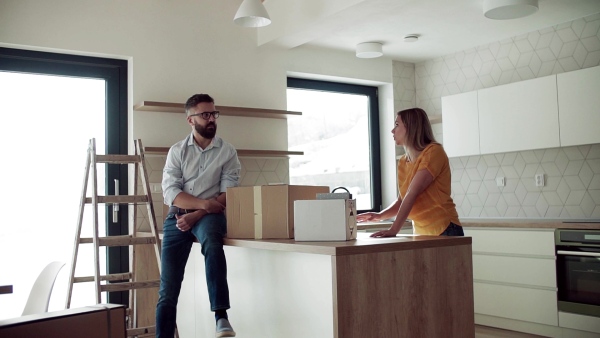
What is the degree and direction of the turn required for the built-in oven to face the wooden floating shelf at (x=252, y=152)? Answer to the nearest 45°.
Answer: approximately 45° to its right

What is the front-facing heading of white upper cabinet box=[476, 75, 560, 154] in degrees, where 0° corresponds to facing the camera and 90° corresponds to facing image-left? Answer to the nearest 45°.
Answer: approximately 45°

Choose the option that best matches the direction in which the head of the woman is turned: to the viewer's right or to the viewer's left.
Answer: to the viewer's left

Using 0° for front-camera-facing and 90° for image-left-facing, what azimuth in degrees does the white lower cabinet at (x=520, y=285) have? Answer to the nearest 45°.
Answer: approximately 45°

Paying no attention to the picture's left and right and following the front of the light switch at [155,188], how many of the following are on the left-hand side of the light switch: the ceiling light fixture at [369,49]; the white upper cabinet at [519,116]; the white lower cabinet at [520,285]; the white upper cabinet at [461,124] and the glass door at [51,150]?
4

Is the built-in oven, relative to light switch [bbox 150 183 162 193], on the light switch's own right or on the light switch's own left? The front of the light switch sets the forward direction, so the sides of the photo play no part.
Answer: on the light switch's own left
